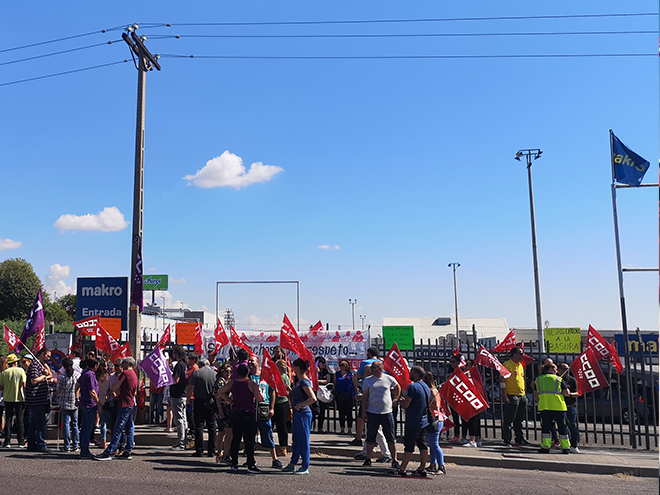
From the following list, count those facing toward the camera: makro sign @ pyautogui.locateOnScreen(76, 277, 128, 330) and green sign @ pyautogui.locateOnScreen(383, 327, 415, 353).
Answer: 2

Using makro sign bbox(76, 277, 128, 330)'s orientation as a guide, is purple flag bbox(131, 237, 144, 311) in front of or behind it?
in front

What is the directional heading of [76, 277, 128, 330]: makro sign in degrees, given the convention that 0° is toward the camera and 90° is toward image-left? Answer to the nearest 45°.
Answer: approximately 0°

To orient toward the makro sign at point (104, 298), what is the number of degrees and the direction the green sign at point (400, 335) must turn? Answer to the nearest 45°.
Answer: approximately 90° to its right

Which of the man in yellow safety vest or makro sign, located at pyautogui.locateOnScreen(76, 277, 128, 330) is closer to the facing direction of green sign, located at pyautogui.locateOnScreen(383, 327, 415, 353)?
the man in yellow safety vest
